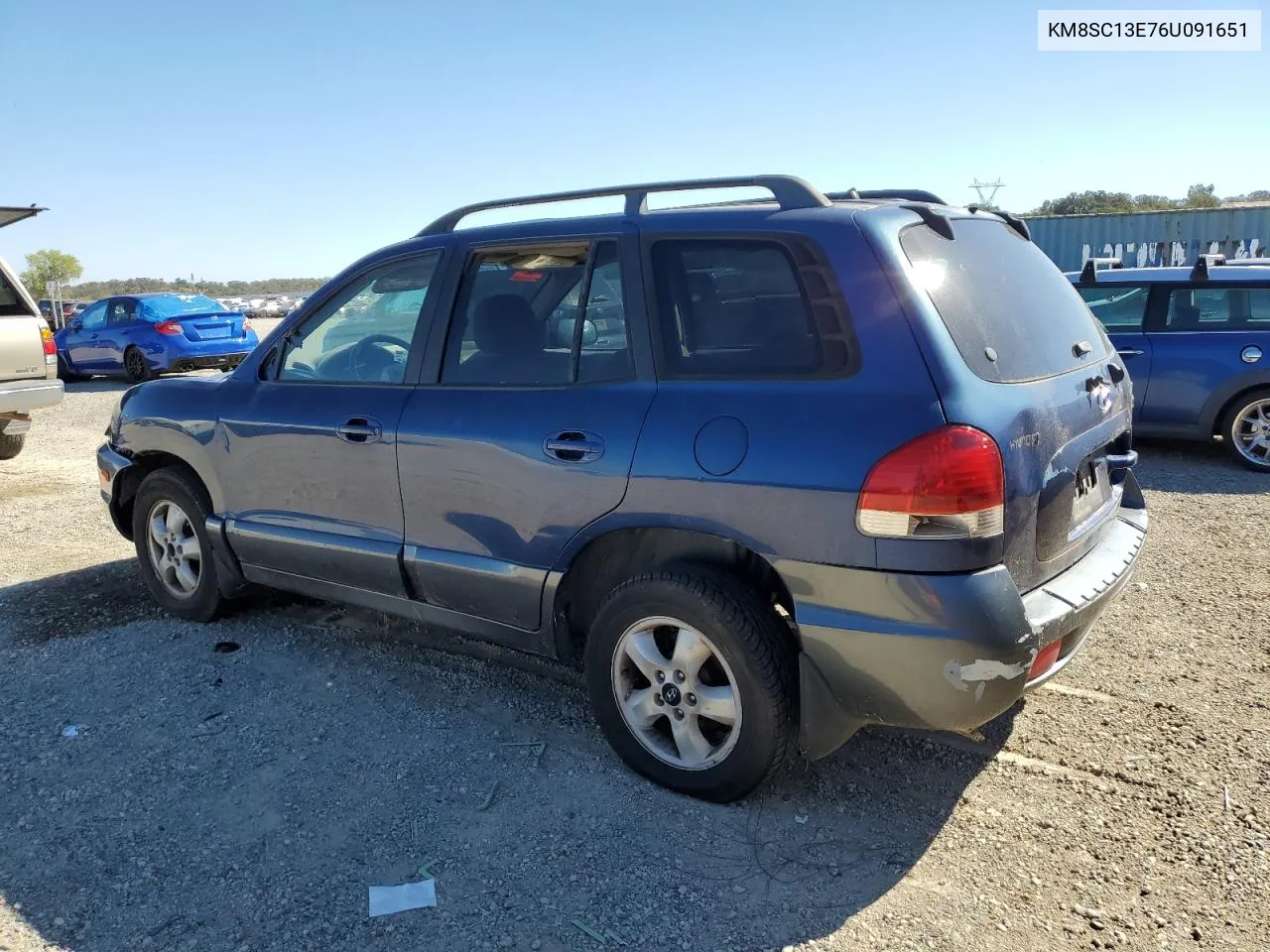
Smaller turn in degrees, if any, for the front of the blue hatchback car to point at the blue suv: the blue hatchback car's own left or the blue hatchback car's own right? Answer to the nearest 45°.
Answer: approximately 90° to the blue hatchback car's own left

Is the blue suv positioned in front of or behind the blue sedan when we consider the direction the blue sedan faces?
behind

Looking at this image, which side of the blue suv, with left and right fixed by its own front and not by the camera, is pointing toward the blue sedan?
front

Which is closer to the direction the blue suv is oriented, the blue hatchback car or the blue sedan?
the blue sedan

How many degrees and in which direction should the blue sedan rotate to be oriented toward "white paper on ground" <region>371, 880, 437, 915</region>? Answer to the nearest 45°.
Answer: approximately 135° to its left

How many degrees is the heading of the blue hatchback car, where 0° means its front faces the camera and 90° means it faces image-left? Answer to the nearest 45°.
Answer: approximately 90°

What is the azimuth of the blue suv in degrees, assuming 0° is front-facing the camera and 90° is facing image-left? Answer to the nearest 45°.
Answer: approximately 135°

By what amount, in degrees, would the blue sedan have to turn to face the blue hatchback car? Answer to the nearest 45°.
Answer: approximately 180°

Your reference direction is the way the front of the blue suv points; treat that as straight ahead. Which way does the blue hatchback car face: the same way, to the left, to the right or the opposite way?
the same way

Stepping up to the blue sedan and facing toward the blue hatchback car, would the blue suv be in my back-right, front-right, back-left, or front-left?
front-right

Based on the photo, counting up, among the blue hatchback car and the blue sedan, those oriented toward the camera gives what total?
0

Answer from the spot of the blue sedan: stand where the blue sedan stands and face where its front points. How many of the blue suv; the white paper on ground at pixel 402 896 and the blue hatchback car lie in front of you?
0

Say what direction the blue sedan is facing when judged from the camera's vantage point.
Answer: facing away from the viewer and to the left of the viewer
